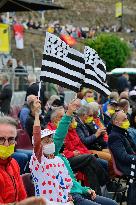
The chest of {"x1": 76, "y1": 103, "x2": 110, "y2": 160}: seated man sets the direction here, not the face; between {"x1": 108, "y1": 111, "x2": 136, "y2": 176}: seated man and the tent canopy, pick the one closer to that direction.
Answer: the seated man

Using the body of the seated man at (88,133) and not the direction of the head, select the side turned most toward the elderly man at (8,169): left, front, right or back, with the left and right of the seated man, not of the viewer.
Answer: right

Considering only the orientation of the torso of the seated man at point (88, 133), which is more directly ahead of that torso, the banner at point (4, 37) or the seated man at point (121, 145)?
the seated man

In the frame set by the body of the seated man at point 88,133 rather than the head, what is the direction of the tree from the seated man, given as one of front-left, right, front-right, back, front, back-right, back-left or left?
left
